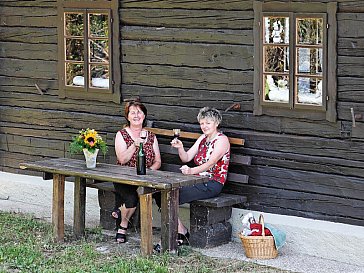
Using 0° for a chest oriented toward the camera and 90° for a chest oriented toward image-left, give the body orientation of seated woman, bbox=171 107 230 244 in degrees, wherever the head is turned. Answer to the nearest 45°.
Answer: approximately 45°

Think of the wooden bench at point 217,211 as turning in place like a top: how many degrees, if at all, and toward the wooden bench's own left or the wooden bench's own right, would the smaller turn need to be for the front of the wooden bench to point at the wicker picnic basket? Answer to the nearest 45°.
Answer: approximately 90° to the wooden bench's own left

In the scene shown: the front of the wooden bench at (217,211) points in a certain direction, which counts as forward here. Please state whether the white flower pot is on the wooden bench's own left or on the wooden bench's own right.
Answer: on the wooden bench's own right
